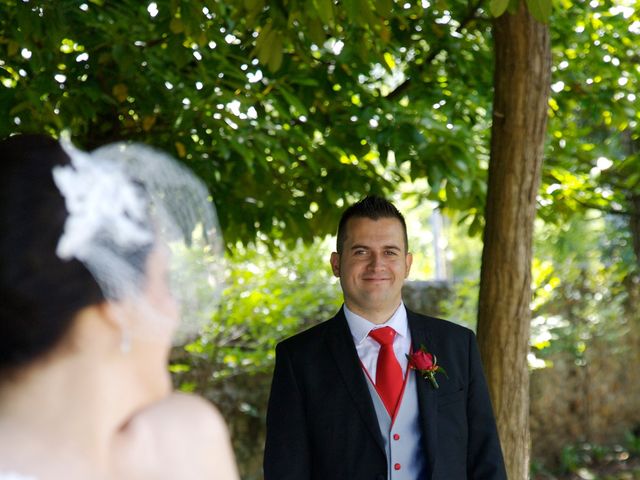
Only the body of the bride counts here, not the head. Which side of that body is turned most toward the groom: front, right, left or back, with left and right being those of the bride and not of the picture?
front

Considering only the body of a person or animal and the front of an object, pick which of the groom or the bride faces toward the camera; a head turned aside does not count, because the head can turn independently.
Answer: the groom

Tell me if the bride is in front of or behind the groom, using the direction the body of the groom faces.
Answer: in front

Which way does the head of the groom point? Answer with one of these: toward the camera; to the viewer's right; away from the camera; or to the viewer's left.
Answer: toward the camera

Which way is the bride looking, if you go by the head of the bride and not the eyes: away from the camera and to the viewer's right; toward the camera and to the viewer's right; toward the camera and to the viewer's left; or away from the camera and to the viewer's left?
away from the camera and to the viewer's right

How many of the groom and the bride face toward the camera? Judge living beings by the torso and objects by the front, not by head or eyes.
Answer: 1

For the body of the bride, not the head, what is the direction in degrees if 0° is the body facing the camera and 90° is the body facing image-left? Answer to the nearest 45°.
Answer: approximately 225°

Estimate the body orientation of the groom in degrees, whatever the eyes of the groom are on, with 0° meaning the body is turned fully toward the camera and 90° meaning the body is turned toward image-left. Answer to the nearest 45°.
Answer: approximately 0°
